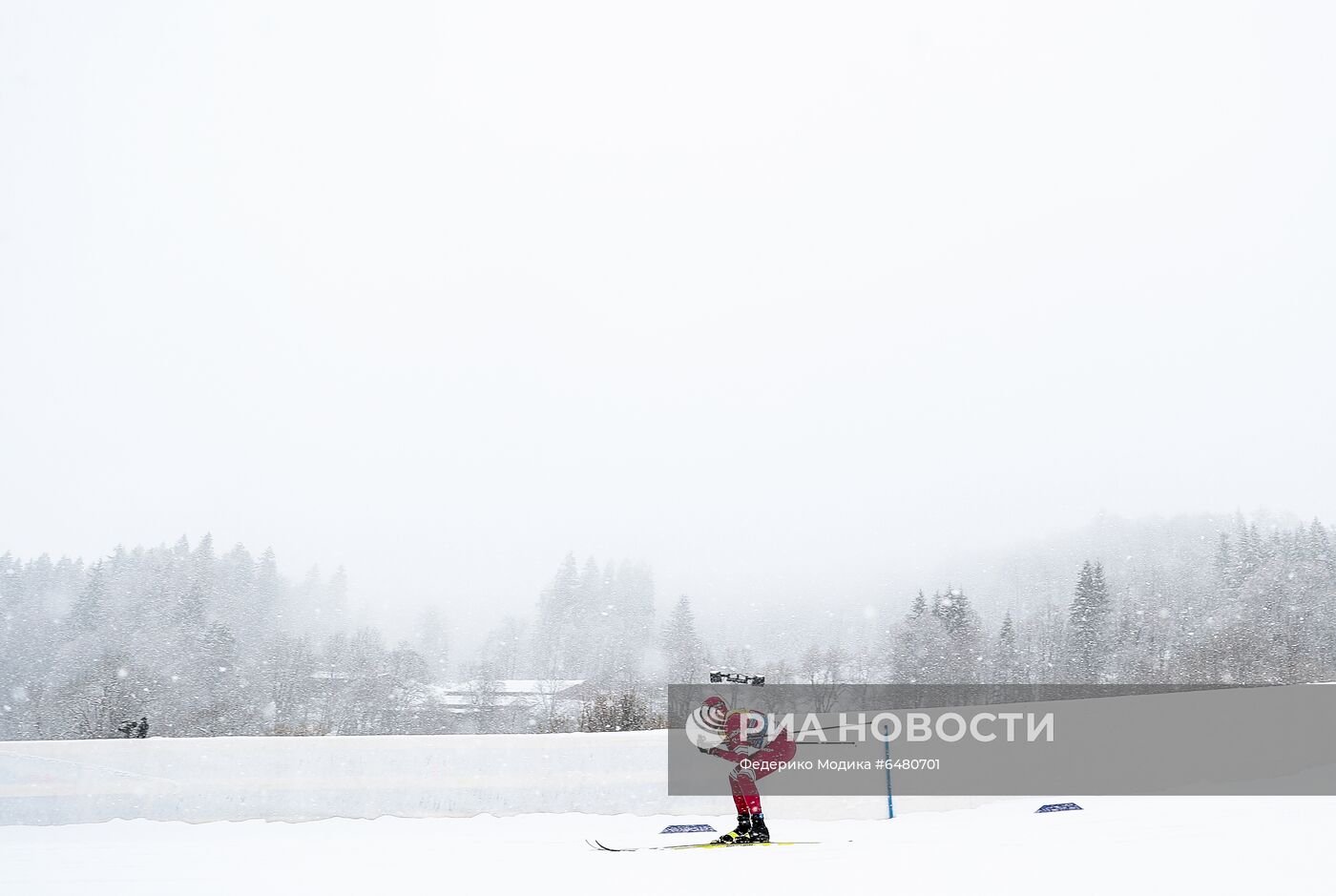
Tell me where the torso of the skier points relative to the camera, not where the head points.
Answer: to the viewer's left
